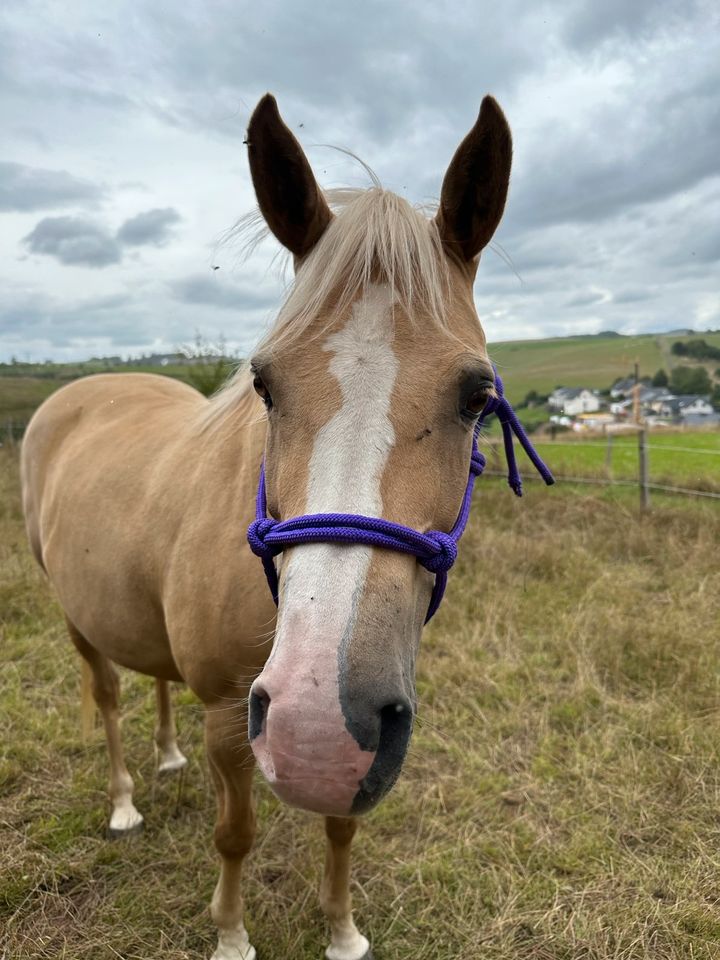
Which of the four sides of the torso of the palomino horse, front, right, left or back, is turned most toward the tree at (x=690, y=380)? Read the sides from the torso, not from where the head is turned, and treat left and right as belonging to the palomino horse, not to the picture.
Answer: left

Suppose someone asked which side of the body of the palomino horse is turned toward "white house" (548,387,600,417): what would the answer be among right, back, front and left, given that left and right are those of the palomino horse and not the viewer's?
left

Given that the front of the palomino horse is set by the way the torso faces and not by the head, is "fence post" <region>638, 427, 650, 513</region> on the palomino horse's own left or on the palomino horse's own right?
on the palomino horse's own left

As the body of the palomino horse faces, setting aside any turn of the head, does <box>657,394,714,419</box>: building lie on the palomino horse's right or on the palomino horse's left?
on the palomino horse's left

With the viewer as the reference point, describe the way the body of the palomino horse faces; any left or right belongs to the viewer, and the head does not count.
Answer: facing the viewer and to the right of the viewer

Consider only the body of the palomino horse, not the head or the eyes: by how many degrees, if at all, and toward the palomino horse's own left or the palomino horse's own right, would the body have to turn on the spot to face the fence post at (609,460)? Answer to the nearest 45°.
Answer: approximately 90° to the palomino horse's own left

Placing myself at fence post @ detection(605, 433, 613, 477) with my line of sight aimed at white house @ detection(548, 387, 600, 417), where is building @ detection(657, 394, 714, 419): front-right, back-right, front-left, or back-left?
front-right
